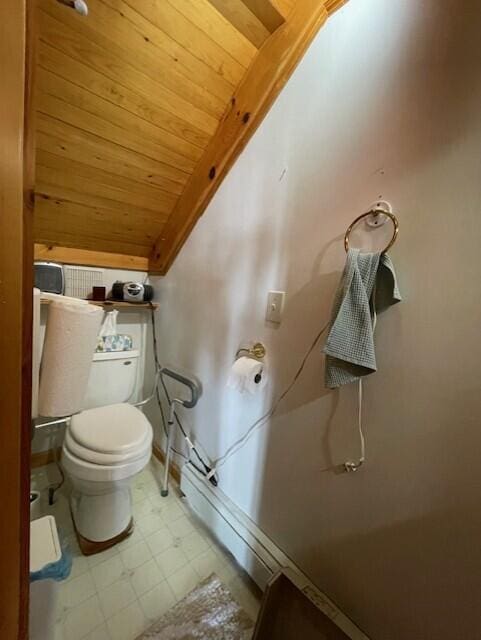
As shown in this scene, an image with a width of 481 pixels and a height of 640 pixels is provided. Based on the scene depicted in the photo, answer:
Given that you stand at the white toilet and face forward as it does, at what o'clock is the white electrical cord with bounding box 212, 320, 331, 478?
The white electrical cord is roughly at 10 o'clock from the white toilet.

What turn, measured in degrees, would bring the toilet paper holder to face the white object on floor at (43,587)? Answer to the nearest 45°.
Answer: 0° — it already faces it

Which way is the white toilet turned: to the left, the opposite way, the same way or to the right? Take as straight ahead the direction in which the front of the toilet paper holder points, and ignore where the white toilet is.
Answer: to the left

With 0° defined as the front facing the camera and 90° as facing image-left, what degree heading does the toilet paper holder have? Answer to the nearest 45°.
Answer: approximately 45°
